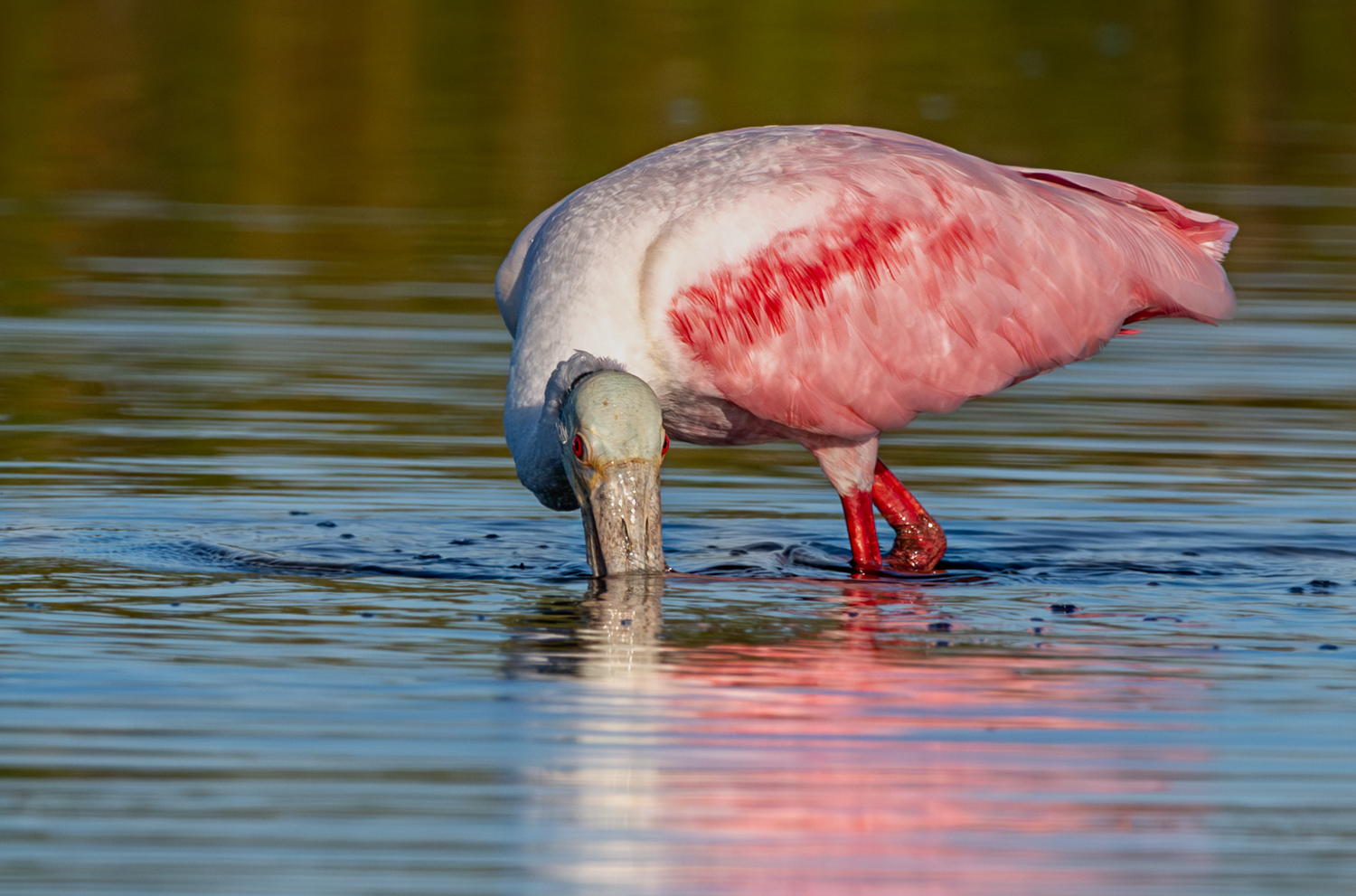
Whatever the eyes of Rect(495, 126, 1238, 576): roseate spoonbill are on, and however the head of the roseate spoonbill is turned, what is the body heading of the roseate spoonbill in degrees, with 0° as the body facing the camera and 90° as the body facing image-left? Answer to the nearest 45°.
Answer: approximately 90°
